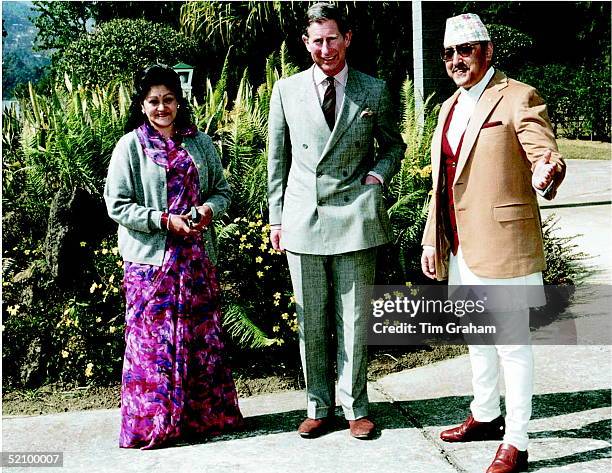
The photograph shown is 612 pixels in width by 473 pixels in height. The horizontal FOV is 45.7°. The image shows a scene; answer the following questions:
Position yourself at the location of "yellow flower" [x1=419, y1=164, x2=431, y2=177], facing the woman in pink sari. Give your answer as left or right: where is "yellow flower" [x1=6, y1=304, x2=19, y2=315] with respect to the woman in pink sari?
right

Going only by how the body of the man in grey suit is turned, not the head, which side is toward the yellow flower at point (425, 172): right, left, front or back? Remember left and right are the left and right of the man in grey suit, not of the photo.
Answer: back

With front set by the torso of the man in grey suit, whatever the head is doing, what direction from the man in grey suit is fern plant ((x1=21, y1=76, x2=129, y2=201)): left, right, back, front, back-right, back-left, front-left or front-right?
back-right

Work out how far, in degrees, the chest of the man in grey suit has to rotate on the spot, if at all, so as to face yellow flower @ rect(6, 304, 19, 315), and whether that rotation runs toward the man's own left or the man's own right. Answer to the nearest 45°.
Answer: approximately 135° to the man's own right

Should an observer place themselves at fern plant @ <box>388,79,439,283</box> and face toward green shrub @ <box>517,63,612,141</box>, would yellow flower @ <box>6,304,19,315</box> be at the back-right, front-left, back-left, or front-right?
back-left

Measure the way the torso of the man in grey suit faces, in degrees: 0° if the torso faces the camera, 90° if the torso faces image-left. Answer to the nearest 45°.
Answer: approximately 0°

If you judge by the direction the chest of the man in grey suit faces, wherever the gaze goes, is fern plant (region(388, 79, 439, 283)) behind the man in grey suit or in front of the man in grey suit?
behind

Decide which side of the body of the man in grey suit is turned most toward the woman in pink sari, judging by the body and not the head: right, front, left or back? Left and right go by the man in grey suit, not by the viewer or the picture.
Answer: right

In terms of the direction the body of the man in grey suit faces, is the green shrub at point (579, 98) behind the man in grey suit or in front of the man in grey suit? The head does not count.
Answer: behind
